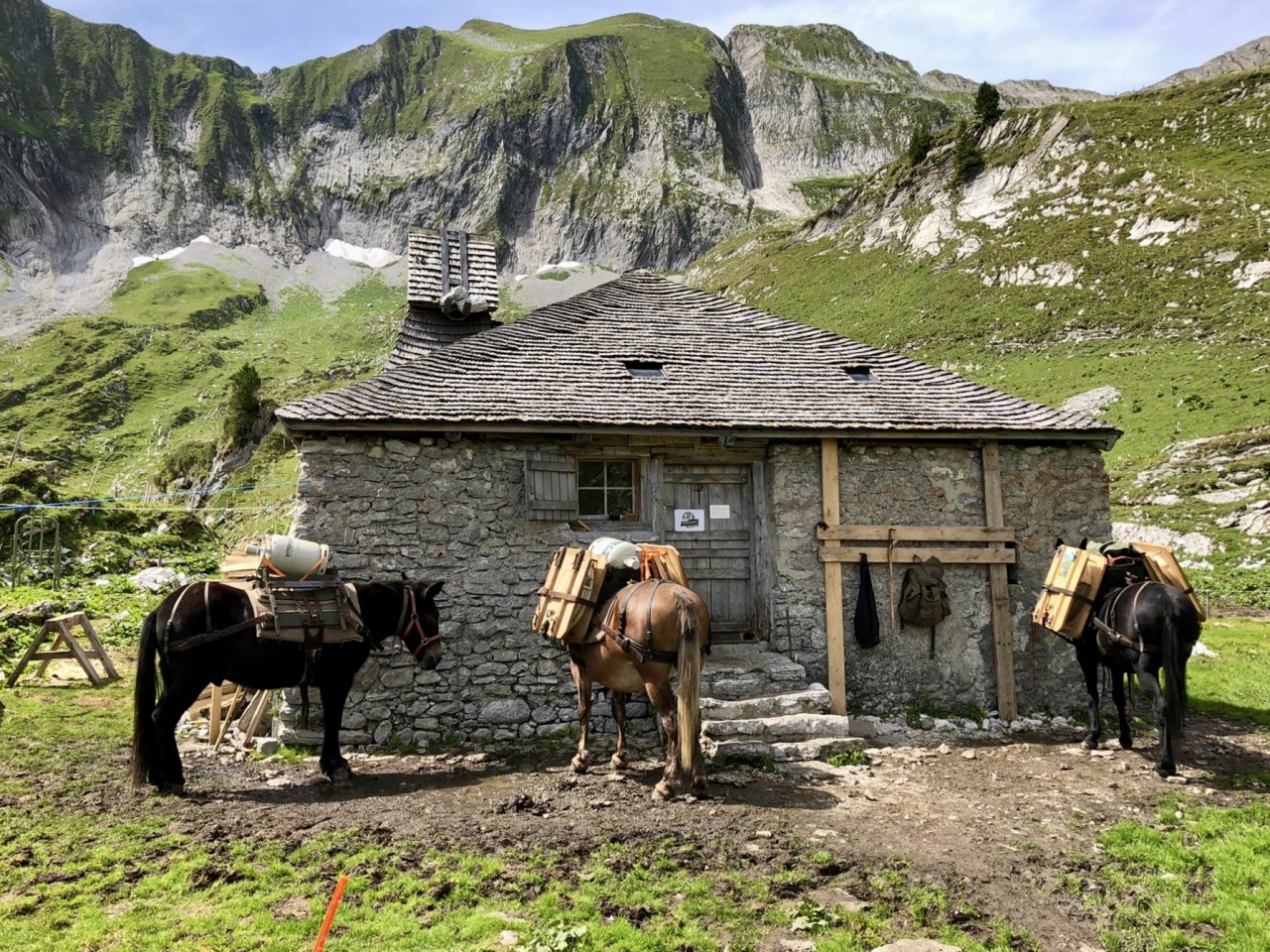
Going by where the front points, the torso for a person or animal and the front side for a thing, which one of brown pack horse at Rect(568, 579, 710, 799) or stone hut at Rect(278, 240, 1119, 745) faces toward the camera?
the stone hut

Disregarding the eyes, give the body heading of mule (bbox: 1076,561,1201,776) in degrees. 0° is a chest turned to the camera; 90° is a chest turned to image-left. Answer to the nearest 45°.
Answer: approximately 135°

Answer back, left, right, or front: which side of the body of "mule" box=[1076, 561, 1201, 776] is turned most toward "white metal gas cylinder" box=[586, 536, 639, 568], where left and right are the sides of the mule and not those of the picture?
left

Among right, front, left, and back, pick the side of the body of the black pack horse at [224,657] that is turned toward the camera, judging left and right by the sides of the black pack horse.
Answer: right

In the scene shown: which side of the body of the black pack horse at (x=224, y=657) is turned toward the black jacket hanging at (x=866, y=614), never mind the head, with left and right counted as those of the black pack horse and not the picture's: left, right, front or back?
front

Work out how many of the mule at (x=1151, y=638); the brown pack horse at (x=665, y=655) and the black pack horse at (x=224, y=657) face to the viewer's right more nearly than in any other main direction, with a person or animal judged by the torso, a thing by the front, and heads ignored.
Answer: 1

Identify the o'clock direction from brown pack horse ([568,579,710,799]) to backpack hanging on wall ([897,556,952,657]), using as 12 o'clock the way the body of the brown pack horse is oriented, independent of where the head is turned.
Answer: The backpack hanging on wall is roughly at 3 o'clock from the brown pack horse.

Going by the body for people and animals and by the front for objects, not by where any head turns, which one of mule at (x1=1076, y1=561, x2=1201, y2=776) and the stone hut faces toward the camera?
the stone hut

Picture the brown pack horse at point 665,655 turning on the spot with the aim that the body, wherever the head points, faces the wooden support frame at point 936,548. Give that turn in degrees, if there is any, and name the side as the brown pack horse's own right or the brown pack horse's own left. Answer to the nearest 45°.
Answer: approximately 90° to the brown pack horse's own right

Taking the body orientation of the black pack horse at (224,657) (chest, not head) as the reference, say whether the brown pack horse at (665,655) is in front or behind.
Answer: in front

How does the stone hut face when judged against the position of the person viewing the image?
facing the viewer

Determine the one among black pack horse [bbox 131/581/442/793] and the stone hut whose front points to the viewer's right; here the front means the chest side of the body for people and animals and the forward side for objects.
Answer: the black pack horse

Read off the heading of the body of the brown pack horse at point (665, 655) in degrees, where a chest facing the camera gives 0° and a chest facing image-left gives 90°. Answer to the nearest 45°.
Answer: approximately 135°

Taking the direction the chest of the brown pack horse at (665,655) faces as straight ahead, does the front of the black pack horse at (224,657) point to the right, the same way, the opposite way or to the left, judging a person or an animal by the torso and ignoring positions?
to the right
